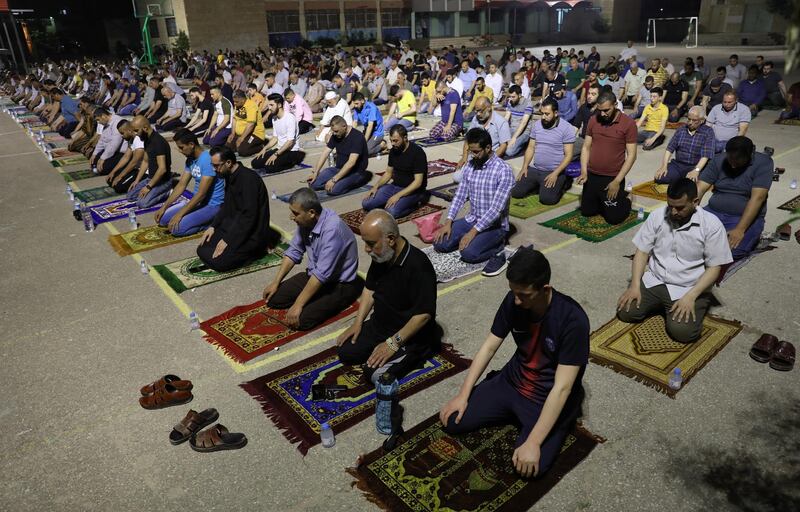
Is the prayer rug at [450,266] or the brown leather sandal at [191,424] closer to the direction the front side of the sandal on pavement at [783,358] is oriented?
the brown leather sandal

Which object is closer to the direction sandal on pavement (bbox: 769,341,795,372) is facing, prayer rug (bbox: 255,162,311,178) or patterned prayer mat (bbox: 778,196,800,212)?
the prayer rug

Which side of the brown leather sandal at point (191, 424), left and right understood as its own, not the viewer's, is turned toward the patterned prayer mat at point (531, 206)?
back

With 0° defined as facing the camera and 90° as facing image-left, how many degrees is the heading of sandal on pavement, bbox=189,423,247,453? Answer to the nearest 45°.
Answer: approximately 90°
